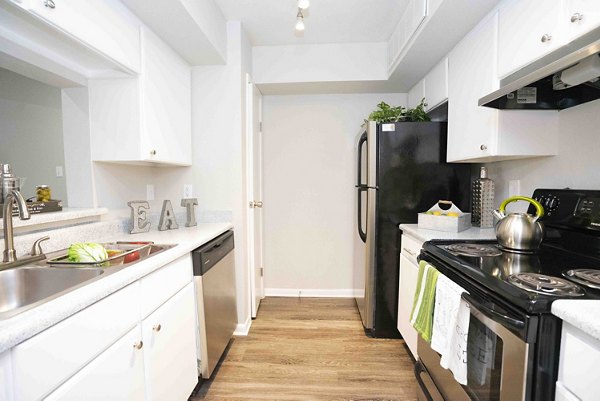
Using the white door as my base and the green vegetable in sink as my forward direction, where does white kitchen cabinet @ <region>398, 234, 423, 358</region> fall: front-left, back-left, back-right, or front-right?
front-left

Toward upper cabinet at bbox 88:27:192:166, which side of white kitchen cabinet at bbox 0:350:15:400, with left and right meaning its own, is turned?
left

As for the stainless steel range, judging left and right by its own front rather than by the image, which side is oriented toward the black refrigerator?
right

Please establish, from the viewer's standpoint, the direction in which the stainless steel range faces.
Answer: facing the viewer and to the left of the viewer

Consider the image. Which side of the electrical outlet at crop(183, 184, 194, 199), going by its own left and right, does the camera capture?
front

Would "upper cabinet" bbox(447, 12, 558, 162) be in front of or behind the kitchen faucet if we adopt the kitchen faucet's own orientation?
in front

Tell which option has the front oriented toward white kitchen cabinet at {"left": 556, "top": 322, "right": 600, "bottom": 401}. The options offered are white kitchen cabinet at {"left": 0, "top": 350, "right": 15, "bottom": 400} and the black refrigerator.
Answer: white kitchen cabinet at {"left": 0, "top": 350, "right": 15, "bottom": 400}

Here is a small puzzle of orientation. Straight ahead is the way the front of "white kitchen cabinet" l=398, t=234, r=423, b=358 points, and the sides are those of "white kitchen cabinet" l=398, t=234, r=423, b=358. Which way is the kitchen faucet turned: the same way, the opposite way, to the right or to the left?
the opposite way

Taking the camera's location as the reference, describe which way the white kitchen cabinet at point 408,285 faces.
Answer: facing to the left of the viewer

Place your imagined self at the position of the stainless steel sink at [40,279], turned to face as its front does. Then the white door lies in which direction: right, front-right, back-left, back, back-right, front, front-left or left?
left

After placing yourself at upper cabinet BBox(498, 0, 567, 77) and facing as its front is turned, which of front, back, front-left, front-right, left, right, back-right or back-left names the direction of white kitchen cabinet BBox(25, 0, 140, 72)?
front
